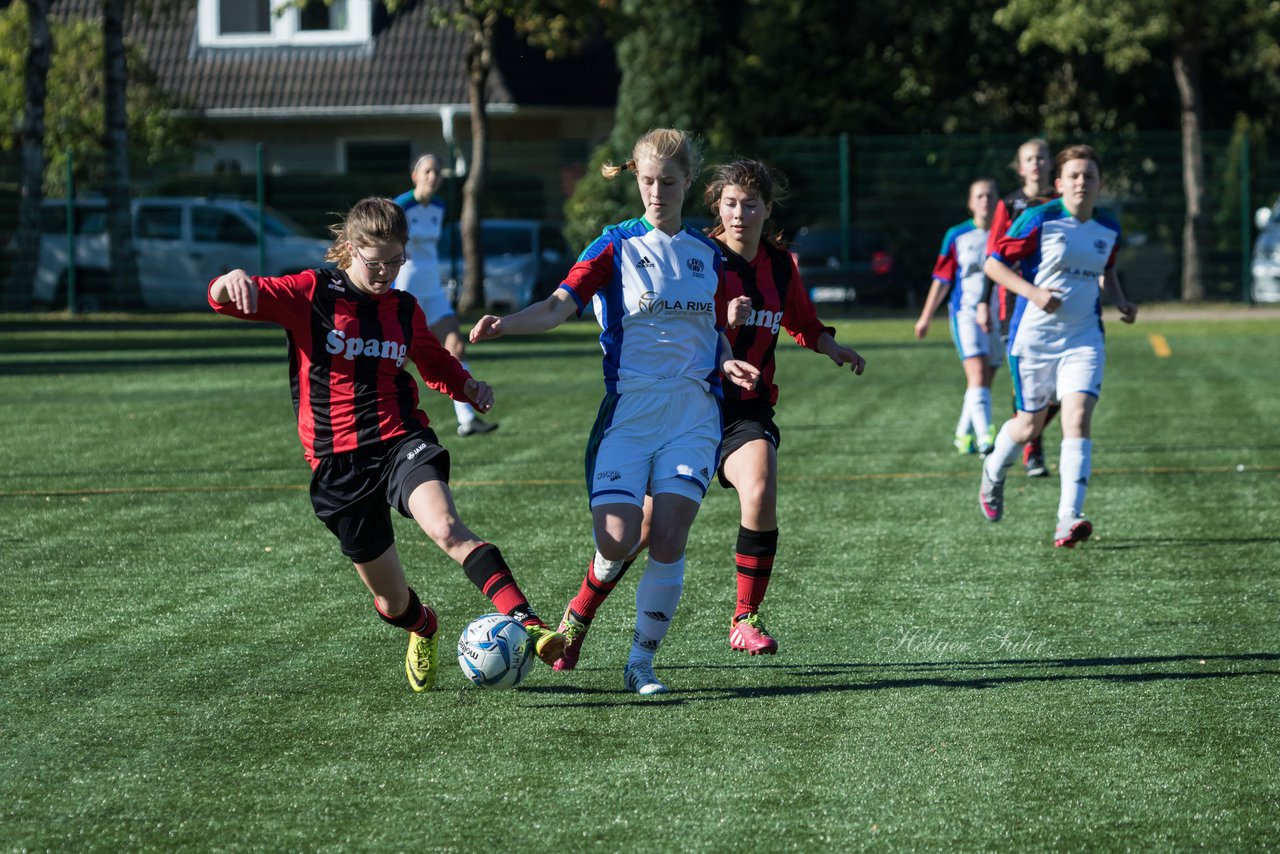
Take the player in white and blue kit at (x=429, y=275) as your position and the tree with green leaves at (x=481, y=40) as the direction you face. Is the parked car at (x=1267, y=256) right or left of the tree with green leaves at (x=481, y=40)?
right

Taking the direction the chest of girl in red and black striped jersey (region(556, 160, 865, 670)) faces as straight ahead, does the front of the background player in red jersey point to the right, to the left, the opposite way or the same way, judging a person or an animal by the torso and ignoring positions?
the same way

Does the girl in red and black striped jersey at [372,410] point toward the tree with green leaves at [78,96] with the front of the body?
no

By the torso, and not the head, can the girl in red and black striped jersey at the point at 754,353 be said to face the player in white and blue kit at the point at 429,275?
no

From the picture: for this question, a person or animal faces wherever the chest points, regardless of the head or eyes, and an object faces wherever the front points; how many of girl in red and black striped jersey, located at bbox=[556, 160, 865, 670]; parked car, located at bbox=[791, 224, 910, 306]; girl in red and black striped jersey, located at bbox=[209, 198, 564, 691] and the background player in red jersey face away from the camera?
1

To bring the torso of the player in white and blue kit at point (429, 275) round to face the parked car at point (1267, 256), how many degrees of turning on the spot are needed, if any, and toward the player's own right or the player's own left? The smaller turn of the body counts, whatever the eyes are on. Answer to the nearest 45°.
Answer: approximately 90° to the player's own left

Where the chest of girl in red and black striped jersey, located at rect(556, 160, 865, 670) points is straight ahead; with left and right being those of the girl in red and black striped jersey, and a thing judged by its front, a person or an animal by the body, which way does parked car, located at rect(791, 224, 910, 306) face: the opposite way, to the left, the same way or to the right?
the opposite way

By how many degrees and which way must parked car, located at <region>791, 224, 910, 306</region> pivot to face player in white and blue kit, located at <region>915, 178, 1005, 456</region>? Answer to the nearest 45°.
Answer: approximately 180°

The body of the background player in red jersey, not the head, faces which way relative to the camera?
toward the camera

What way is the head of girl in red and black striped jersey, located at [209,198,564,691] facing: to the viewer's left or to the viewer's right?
to the viewer's right

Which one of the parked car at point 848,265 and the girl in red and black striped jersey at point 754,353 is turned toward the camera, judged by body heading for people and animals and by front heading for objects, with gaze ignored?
the girl in red and black striped jersey

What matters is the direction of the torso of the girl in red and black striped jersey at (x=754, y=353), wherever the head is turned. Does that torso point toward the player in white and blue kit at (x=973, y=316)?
no

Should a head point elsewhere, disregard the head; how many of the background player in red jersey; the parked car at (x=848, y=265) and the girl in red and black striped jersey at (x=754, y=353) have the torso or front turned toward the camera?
2

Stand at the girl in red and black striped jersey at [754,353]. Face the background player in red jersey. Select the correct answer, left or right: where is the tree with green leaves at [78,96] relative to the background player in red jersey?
left

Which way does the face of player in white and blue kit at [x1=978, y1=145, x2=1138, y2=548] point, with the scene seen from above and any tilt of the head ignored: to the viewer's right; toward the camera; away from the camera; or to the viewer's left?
toward the camera

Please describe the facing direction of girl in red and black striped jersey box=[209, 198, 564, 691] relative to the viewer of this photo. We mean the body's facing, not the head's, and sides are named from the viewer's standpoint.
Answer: facing the viewer and to the right of the viewer

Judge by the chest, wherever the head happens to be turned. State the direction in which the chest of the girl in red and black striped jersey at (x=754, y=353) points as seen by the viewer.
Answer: toward the camera

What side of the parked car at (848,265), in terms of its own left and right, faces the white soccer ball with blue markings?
back

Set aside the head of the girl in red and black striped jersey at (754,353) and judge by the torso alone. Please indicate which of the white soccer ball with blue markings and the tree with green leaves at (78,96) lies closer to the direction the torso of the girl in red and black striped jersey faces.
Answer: the white soccer ball with blue markings

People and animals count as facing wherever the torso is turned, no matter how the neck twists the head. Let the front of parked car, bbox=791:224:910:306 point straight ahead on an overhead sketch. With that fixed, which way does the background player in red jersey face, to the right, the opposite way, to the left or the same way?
the opposite way
